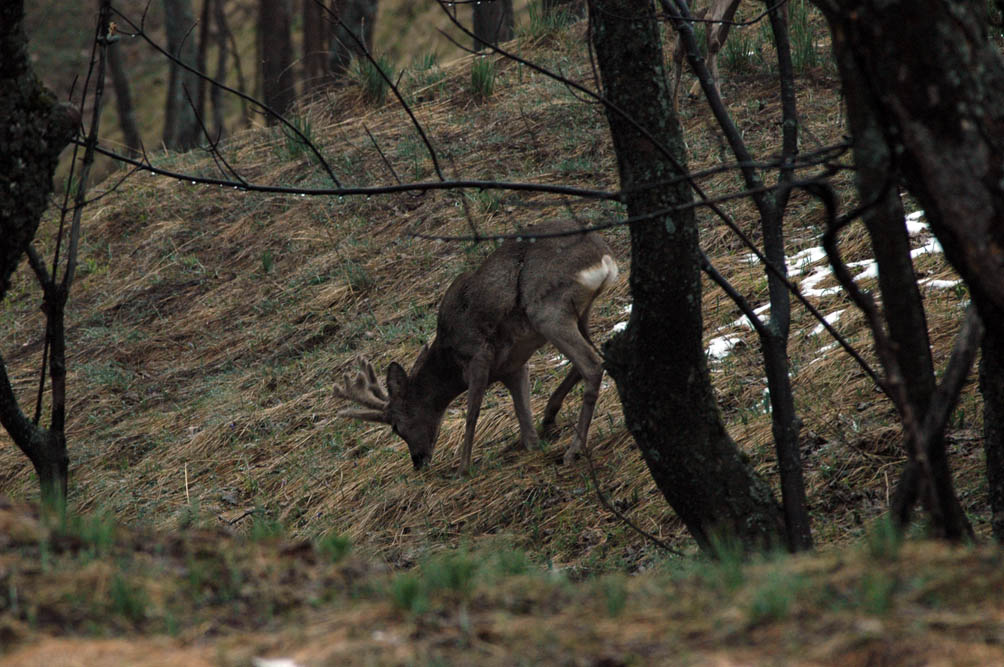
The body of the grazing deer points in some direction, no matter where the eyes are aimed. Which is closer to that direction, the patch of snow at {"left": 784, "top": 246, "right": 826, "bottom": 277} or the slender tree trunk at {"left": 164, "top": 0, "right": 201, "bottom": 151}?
the slender tree trunk

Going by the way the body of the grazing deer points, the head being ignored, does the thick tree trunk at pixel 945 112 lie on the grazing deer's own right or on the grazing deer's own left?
on the grazing deer's own left

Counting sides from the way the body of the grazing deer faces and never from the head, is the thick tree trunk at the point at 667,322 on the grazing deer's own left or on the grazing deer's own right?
on the grazing deer's own left

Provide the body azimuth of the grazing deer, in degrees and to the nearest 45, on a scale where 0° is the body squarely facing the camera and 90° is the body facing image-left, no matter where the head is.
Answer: approximately 90°

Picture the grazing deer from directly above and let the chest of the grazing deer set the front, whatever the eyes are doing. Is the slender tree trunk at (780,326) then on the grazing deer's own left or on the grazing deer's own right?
on the grazing deer's own left

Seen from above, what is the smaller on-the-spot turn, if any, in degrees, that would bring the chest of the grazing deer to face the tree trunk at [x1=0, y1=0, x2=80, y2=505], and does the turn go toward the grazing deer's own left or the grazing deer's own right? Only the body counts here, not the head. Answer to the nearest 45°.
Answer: approximately 45° to the grazing deer's own left

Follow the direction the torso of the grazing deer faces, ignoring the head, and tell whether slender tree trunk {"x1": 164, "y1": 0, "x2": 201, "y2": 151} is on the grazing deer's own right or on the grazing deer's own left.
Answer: on the grazing deer's own right

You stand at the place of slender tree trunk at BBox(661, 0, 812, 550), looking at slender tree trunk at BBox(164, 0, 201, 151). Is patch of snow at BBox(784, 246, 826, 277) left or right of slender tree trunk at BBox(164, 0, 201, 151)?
right

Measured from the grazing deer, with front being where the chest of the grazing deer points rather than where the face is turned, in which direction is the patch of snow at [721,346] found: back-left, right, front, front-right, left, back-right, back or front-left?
back

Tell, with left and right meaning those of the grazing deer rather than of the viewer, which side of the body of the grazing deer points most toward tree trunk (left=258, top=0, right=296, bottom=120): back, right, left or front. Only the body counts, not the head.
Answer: right
